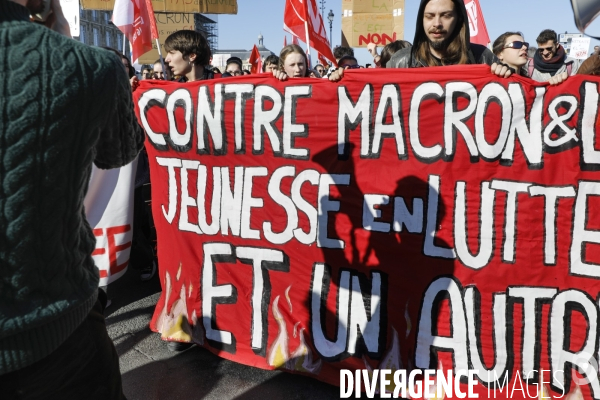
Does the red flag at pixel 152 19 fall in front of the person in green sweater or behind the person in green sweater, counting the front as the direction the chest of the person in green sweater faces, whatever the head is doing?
in front

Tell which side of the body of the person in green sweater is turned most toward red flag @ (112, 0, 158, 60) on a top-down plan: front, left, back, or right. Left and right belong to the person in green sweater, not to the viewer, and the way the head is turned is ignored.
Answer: front

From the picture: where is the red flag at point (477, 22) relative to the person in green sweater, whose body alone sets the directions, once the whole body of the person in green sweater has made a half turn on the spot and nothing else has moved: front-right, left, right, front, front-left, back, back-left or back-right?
back-left

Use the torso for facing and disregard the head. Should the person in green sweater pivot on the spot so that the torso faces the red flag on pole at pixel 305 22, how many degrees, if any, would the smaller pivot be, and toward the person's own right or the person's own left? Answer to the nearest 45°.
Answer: approximately 45° to the person's own right

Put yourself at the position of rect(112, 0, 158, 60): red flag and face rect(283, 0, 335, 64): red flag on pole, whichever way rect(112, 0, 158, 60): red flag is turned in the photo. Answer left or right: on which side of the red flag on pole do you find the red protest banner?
right

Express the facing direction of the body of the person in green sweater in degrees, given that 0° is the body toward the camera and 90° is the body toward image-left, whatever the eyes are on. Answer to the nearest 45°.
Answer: approximately 180°

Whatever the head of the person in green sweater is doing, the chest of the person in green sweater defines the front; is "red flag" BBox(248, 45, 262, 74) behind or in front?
in front

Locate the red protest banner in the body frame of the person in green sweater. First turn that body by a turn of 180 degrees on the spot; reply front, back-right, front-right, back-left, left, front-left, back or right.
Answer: back-left
